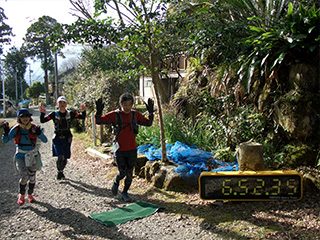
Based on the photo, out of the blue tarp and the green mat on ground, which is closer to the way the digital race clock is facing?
the green mat on ground

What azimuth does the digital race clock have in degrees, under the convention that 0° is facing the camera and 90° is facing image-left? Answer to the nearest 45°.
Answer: approximately 0°

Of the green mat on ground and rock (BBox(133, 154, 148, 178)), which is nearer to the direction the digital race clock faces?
the green mat on ground

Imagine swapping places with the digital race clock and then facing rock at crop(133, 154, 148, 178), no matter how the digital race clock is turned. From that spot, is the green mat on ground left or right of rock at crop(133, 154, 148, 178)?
left

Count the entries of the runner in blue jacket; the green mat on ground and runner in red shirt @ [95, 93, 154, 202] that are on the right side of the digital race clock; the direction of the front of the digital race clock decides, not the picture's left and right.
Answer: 3

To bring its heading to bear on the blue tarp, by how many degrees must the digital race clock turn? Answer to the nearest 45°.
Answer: approximately 135° to its right

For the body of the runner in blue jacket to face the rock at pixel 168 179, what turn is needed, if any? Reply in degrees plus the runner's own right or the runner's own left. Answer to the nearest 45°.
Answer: approximately 90° to the runner's own left

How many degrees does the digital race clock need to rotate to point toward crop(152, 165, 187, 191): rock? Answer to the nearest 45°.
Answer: approximately 135° to its right
